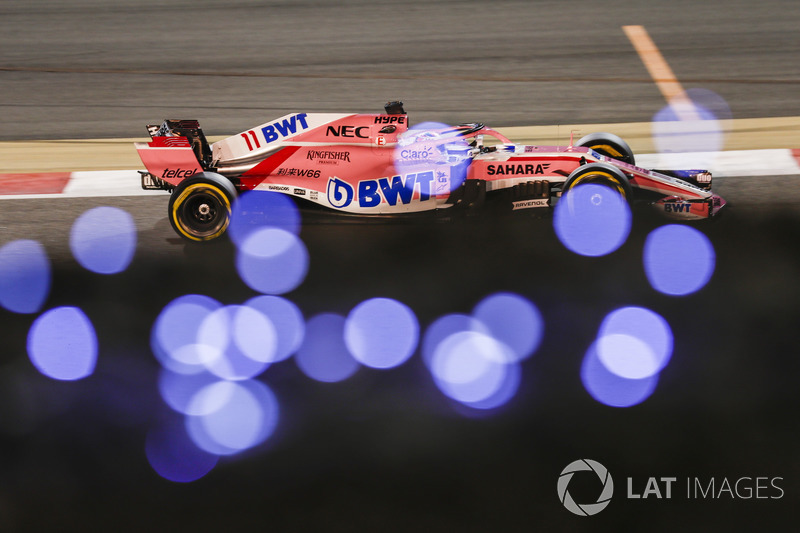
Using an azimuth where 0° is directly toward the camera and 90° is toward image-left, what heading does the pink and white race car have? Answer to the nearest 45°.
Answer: approximately 270°
